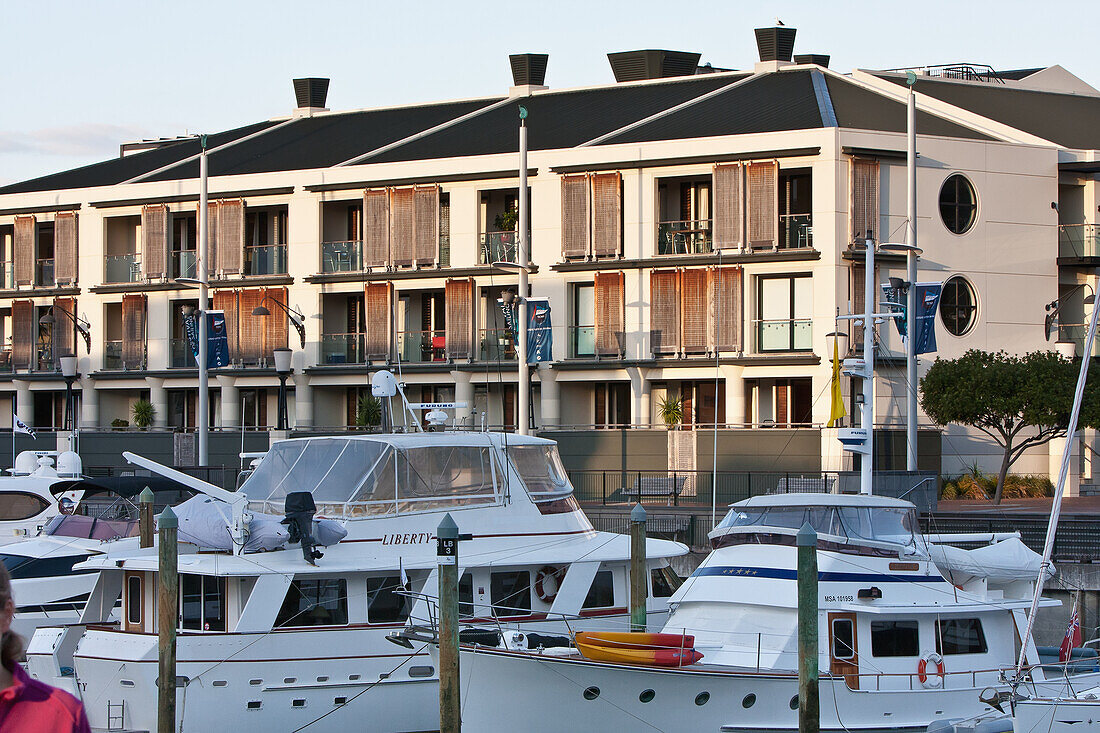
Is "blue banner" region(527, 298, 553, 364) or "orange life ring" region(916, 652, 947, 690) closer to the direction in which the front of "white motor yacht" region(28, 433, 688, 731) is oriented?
the orange life ring

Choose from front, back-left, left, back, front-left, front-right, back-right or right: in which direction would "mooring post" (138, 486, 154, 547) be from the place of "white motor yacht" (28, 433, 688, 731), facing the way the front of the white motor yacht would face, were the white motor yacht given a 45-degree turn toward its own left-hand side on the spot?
left

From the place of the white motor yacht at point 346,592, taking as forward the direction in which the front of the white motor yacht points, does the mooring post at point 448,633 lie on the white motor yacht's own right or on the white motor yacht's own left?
on the white motor yacht's own right

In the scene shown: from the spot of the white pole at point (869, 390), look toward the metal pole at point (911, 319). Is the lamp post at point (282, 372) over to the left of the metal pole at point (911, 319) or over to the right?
left

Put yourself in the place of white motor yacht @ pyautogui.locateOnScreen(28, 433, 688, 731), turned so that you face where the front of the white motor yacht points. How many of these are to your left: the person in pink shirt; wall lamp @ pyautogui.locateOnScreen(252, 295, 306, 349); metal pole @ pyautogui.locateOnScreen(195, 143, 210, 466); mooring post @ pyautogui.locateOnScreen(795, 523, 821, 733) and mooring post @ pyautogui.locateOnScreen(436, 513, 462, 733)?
2

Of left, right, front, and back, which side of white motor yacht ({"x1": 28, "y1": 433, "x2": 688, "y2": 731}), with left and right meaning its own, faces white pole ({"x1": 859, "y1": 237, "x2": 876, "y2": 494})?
front

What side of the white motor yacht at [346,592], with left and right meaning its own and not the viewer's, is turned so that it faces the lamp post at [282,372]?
left

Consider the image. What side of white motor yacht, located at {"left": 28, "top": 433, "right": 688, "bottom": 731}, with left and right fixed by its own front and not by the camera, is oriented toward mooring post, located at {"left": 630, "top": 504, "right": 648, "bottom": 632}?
front

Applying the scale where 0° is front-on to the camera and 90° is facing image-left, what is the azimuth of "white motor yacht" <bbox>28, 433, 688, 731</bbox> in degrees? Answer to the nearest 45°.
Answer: approximately 270°

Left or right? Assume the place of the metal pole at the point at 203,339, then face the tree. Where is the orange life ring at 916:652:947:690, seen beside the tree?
right

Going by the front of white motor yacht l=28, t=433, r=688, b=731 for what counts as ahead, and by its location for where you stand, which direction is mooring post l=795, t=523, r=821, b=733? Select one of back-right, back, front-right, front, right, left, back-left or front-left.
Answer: front-right

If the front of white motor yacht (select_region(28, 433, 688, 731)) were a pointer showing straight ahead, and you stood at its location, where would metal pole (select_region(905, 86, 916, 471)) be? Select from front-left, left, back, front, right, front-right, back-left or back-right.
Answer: front-left

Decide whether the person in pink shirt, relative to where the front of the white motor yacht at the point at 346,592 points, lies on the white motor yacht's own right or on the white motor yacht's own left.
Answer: on the white motor yacht's own right

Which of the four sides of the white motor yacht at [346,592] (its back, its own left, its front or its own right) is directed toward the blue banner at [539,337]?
left

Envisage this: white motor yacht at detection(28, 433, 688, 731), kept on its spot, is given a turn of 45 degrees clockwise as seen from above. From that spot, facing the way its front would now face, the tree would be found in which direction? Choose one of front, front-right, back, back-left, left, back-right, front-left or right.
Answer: left

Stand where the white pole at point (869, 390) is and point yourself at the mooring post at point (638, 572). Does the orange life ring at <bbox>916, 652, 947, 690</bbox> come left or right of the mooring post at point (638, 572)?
left

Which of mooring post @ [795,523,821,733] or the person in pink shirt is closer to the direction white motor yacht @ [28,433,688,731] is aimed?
the mooring post
